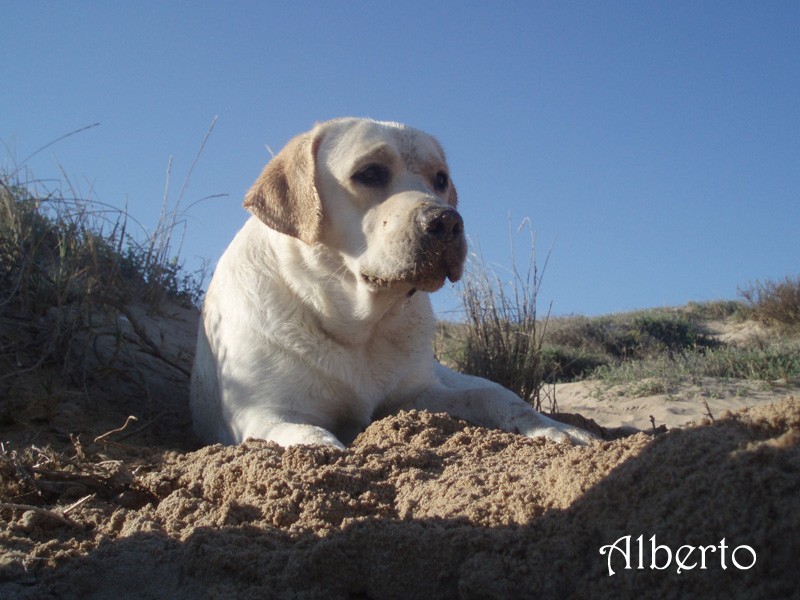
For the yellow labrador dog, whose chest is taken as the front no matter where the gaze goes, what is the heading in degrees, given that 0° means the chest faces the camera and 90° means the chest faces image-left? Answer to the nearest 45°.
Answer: approximately 315°
